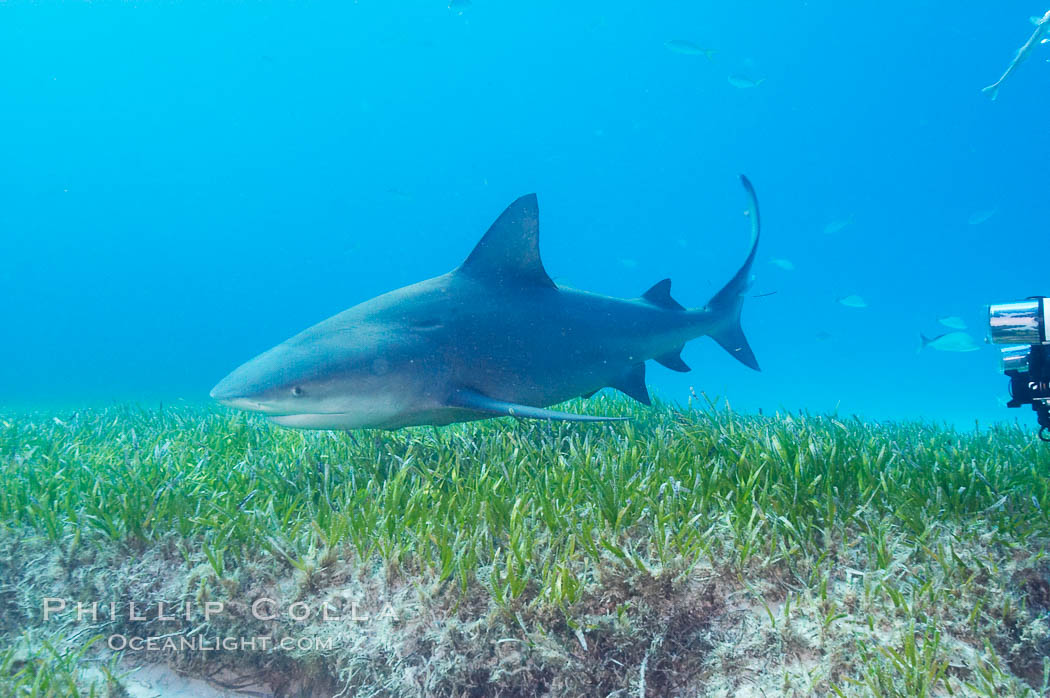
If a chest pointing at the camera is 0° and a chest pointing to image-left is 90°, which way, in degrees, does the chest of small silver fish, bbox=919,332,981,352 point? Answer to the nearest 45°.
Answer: approximately 270°

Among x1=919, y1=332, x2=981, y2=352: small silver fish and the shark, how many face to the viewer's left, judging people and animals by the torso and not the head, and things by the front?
1

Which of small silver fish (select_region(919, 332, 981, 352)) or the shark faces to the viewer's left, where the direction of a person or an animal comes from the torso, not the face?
the shark

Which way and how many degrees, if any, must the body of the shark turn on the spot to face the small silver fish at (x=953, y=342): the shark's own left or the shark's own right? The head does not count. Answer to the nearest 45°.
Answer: approximately 135° to the shark's own right

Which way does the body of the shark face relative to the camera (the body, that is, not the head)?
to the viewer's left
